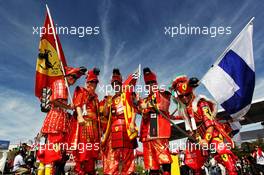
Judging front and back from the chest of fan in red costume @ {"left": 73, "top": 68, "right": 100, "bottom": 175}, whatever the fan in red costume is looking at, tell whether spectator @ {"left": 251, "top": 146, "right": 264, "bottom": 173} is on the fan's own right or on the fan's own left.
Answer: on the fan's own left

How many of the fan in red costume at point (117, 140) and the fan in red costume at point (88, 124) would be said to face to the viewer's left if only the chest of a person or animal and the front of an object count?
0

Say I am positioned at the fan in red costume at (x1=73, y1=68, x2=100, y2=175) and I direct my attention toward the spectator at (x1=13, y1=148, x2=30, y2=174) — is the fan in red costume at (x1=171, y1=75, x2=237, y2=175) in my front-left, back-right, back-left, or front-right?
back-right

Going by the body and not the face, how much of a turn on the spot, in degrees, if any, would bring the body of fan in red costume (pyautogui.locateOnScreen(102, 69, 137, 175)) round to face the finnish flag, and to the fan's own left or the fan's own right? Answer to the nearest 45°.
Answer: approximately 90° to the fan's own left

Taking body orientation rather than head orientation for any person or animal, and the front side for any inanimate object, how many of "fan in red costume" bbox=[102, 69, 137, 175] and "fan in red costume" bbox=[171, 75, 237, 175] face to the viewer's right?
0

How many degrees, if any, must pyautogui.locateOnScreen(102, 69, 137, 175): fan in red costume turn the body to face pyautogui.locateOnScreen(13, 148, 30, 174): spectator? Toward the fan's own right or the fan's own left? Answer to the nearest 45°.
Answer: approximately 135° to the fan's own right

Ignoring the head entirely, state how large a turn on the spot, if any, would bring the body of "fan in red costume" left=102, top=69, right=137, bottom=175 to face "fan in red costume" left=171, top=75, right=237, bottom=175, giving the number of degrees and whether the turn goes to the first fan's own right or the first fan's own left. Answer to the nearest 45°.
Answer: approximately 90° to the first fan's own left

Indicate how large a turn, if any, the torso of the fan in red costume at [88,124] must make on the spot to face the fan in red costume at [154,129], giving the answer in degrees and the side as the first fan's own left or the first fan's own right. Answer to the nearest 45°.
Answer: approximately 45° to the first fan's own left

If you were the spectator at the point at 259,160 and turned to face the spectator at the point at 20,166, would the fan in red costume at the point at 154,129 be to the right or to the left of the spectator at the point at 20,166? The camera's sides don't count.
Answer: left
